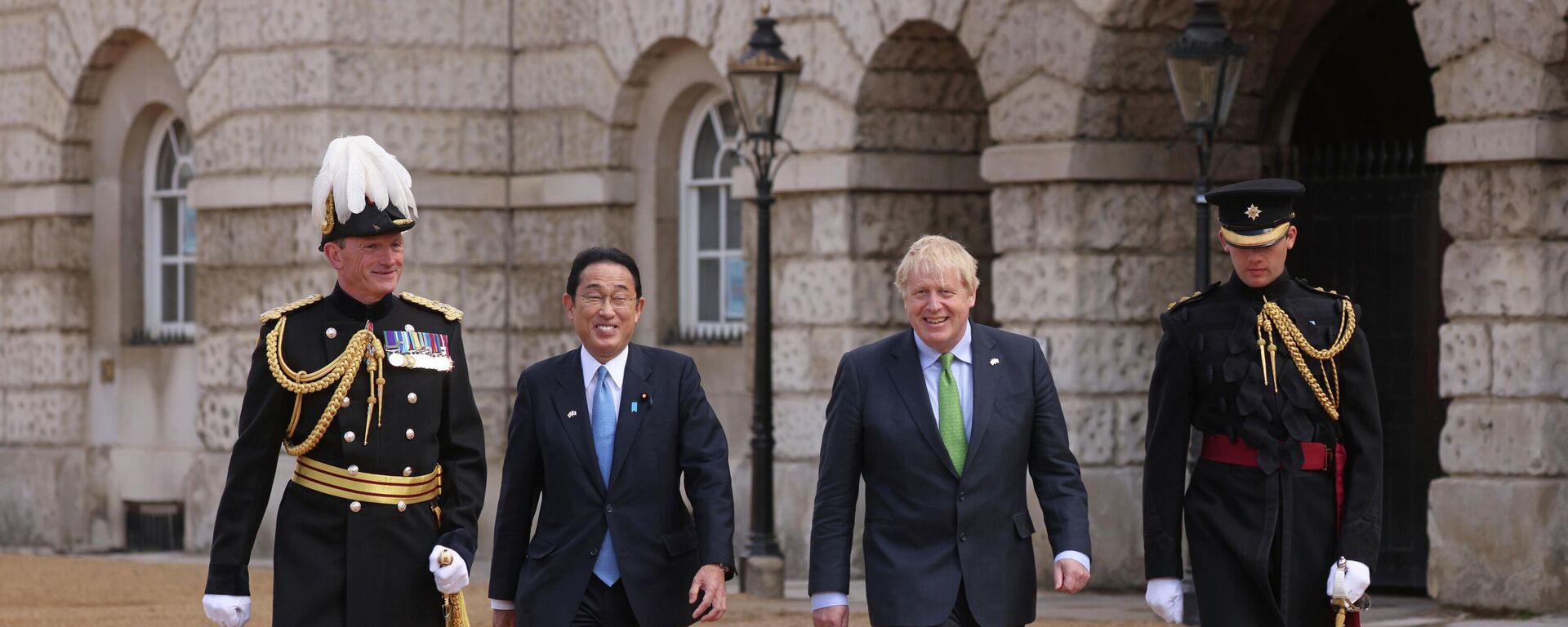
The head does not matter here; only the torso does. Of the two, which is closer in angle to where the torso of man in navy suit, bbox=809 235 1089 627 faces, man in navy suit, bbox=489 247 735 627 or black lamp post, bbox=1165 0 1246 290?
the man in navy suit

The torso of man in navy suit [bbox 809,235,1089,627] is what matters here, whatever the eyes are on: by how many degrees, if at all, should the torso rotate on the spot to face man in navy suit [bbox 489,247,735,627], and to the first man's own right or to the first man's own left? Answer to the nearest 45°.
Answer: approximately 90° to the first man's own right

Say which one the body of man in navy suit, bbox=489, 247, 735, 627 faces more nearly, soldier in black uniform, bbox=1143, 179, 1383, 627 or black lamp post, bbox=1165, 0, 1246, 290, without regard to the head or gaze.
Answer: the soldier in black uniform
